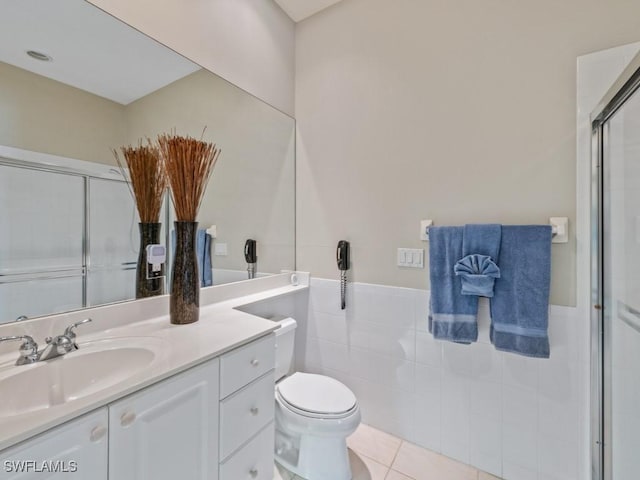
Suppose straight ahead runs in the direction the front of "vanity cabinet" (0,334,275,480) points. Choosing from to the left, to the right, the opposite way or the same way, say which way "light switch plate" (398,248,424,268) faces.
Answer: to the right

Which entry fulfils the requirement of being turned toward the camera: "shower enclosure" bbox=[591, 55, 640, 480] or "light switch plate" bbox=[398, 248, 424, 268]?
the light switch plate

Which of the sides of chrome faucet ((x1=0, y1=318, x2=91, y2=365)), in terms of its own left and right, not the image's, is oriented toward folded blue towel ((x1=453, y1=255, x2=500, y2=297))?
front

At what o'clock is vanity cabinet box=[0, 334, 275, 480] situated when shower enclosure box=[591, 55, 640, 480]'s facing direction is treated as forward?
The vanity cabinet is roughly at 10 o'clock from the shower enclosure.

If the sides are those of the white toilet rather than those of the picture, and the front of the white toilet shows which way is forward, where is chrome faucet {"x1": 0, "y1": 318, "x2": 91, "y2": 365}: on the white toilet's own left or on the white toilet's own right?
on the white toilet's own right

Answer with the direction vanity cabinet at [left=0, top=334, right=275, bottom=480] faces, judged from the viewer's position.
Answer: facing the viewer and to the right of the viewer

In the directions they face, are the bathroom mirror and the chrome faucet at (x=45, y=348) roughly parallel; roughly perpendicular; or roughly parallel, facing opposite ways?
roughly parallel

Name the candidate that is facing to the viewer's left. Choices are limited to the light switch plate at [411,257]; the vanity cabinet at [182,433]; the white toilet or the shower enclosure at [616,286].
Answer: the shower enclosure

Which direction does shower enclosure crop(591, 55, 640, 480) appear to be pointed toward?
to the viewer's left

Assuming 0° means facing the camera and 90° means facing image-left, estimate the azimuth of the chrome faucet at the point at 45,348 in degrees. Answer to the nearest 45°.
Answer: approximately 315°

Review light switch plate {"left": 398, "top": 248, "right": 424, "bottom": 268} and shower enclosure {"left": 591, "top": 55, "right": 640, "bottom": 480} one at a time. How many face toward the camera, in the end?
1

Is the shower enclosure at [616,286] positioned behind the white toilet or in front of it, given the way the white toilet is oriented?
in front

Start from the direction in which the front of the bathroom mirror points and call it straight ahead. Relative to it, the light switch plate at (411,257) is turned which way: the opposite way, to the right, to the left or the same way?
to the right

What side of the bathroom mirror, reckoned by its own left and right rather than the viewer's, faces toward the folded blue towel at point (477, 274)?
front

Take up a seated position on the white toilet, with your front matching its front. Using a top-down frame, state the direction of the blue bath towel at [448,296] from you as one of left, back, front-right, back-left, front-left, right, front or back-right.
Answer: front-left

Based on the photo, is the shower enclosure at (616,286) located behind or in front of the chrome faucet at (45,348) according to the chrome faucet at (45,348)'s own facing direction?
in front

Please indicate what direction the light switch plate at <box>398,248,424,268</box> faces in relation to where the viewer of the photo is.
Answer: facing the viewer
